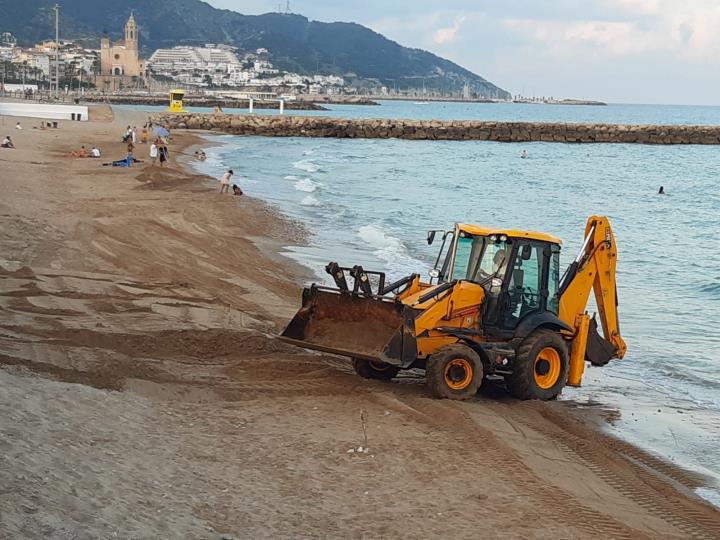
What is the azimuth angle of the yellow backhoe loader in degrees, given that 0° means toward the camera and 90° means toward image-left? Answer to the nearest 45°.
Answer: approximately 45°

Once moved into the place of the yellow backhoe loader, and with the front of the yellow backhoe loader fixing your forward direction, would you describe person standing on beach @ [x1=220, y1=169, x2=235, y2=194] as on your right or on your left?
on your right
